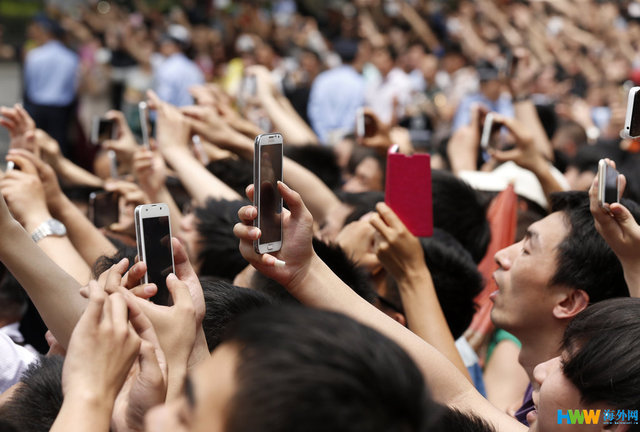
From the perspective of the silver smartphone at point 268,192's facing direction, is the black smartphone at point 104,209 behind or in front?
behind

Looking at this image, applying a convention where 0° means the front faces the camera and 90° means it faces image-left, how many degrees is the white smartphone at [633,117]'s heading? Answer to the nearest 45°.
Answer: approximately 315°

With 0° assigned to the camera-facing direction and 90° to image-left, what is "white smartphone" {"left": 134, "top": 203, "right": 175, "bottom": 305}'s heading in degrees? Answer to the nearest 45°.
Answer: approximately 315°

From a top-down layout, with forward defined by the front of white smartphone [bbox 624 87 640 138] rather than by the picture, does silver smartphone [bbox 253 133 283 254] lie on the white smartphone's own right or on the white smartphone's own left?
on the white smartphone's own right

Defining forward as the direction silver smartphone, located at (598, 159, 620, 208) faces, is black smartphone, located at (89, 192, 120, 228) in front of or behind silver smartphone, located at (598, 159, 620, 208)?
behind

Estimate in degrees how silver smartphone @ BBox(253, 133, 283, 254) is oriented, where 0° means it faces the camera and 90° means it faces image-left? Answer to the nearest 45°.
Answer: approximately 315°

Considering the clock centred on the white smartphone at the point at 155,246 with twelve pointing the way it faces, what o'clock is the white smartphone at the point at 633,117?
the white smartphone at the point at 633,117 is roughly at 10 o'clock from the white smartphone at the point at 155,246.
